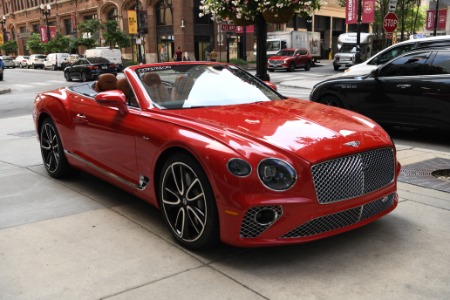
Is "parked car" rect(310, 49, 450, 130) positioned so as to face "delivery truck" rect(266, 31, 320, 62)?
no

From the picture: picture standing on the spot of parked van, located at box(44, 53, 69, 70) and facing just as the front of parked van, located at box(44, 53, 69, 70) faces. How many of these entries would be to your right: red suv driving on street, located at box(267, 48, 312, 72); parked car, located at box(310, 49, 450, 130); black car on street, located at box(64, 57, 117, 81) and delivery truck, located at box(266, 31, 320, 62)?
0

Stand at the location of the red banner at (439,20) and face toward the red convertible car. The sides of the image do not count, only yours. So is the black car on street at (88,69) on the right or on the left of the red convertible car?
right

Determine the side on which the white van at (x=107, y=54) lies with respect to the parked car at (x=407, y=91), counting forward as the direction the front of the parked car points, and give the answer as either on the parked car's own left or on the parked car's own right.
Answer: on the parked car's own right

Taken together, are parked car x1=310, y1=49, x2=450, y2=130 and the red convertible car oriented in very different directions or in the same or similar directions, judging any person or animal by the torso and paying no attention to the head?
very different directions

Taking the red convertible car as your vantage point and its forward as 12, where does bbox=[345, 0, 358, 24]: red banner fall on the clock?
The red banner is roughly at 8 o'clock from the red convertible car.

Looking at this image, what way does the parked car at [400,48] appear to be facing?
to the viewer's left

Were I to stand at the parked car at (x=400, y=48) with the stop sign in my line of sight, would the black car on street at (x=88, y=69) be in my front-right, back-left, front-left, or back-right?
front-left

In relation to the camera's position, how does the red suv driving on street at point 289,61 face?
facing the viewer and to the left of the viewer

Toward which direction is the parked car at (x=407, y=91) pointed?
to the viewer's left

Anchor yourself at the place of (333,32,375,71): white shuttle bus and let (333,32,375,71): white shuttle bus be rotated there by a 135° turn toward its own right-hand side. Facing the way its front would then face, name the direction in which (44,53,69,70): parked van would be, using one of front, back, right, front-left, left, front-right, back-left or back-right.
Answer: left

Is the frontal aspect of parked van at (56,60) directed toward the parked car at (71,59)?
no

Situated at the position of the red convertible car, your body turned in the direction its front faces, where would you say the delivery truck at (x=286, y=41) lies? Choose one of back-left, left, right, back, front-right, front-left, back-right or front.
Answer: back-left

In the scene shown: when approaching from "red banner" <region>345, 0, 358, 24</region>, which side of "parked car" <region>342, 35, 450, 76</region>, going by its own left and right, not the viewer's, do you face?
right

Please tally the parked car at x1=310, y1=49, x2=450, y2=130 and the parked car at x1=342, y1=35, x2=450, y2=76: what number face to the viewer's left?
2

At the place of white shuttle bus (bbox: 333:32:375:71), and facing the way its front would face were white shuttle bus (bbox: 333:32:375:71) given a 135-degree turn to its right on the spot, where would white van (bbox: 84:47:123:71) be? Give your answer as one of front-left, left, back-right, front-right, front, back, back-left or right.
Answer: left

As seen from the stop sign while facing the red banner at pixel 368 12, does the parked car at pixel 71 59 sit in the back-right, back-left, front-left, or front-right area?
front-left

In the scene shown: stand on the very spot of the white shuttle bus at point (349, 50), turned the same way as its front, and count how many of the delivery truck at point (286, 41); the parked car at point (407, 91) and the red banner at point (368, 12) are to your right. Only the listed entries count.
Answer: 1

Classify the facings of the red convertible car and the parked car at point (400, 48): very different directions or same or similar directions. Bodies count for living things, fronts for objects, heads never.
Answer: very different directions

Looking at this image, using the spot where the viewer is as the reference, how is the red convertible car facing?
facing the viewer and to the right of the viewer
